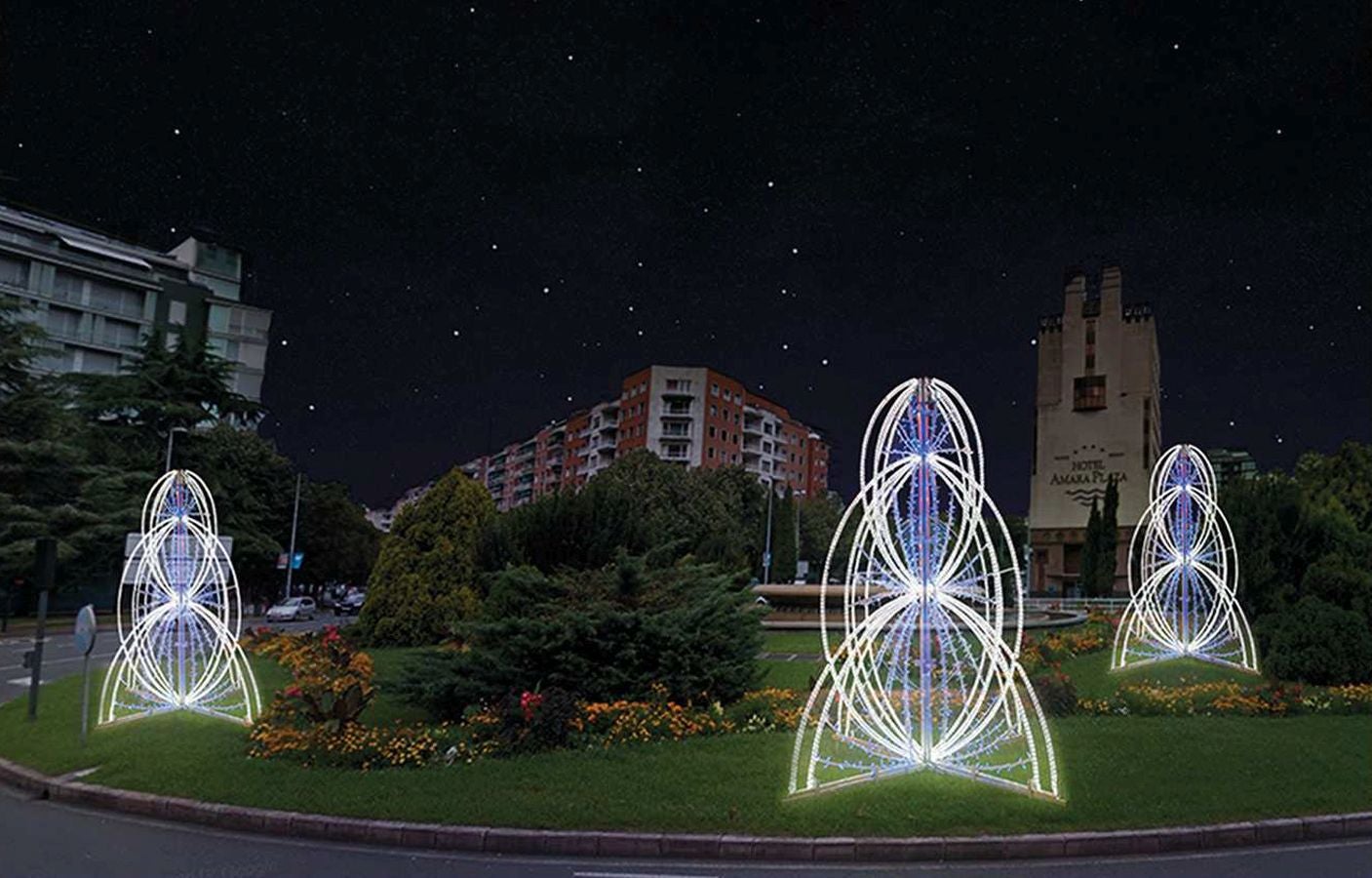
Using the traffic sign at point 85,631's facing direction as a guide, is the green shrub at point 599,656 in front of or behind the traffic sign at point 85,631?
behind

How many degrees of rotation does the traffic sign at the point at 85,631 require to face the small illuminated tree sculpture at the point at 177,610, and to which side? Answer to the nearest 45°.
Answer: approximately 135° to its right

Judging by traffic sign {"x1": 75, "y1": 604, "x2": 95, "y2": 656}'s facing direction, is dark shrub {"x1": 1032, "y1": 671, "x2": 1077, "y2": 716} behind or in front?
behind

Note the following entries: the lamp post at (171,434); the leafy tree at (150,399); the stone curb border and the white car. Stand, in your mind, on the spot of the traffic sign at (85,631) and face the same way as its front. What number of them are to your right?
3

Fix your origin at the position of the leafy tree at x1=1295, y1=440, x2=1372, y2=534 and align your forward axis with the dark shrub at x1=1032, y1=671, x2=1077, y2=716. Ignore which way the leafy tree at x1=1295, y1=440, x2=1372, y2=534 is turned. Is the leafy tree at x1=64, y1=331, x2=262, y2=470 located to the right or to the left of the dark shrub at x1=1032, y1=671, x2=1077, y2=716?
right

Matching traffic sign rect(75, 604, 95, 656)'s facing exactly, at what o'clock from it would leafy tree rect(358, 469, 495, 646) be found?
The leafy tree is roughly at 4 o'clock from the traffic sign.

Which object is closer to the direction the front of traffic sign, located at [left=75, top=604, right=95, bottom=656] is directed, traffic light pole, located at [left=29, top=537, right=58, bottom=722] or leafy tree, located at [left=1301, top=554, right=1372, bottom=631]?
the traffic light pole

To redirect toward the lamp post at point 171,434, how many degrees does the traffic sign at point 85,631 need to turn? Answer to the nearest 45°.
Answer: approximately 90° to its right

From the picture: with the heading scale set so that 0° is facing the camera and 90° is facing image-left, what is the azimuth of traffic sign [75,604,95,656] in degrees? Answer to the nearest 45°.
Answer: approximately 90°

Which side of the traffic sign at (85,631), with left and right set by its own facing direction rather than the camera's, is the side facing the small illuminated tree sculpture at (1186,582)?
back
